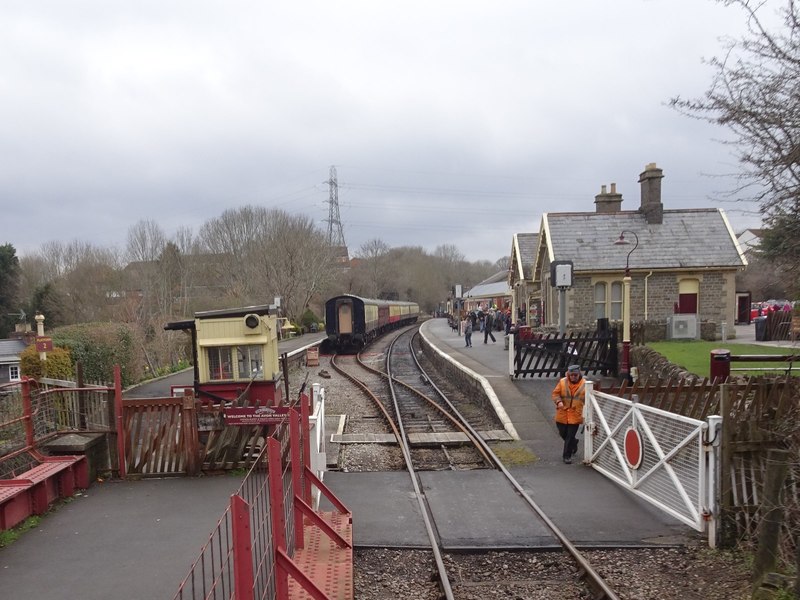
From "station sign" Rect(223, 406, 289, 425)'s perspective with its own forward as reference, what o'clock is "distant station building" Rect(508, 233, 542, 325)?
The distant station building is roughly at 7 o'clock from the station sign.

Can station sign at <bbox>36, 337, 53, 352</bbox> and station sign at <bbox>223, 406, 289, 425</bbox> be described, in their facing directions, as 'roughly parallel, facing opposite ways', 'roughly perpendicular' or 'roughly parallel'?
roughly parallel

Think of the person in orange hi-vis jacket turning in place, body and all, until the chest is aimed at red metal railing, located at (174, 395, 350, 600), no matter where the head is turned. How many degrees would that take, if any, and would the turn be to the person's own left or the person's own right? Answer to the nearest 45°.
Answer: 0° — they already face it

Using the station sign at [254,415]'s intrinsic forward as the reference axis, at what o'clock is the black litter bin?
The black litter bin is roughly at 8 o'clock from the station sign.

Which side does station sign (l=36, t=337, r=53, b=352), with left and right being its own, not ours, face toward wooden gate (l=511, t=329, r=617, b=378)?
left

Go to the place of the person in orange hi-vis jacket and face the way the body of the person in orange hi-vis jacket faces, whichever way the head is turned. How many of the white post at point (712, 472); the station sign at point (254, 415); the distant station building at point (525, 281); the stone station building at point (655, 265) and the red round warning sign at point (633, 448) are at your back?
2

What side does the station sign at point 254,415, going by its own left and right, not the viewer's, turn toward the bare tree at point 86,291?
back

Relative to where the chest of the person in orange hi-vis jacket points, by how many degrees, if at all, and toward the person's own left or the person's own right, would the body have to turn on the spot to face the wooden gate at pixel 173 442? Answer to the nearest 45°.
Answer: approximately 45° to the person's own right

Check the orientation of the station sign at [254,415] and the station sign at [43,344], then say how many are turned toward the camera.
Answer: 2

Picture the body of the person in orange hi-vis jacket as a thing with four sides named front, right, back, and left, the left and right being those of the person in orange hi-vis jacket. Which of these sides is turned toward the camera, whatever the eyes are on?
front

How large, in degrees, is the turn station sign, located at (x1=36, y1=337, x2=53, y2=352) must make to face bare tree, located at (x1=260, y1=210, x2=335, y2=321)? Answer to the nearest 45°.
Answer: approximately 135° to its left

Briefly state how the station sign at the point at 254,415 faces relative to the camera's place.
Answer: facing the viewer

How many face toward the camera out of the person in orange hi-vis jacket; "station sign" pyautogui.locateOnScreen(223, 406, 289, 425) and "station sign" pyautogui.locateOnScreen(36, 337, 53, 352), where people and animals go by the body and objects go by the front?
3

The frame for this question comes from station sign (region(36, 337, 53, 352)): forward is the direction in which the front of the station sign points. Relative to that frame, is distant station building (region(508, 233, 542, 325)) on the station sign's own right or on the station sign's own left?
on the station sign's own left

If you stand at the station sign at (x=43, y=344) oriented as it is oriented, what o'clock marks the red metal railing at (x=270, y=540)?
The red metal railing is roughly at 12 o'clock from the station sign.

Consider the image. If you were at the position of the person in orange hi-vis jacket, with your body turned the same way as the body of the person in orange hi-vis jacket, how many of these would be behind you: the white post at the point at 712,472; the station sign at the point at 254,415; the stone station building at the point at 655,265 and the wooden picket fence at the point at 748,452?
1
